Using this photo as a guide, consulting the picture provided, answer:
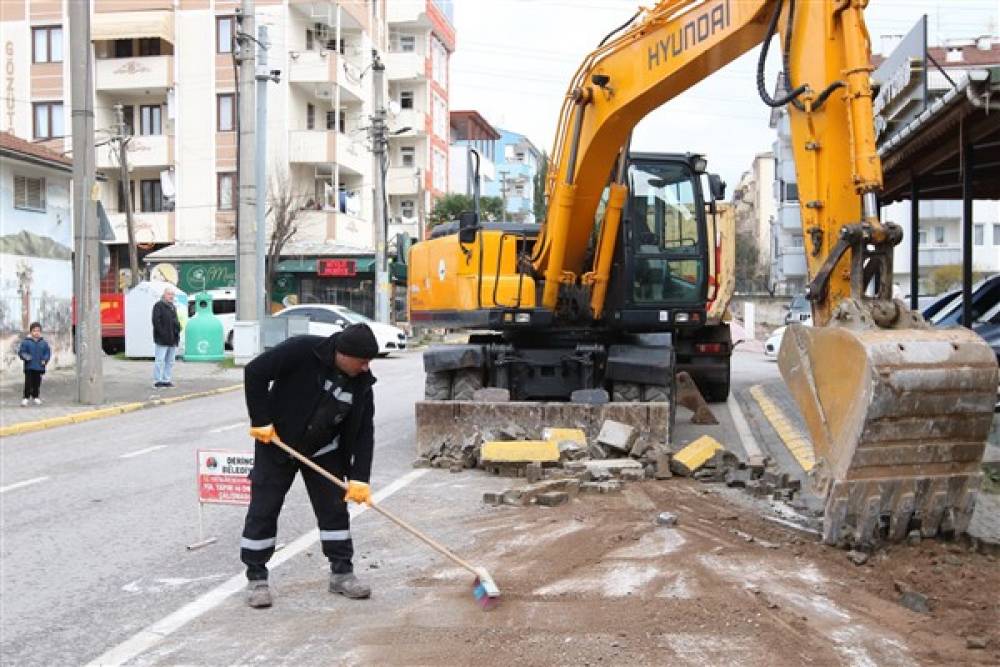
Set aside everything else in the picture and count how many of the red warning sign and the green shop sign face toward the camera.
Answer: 2

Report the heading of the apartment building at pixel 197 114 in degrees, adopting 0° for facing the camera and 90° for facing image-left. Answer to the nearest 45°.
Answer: approximately 0°

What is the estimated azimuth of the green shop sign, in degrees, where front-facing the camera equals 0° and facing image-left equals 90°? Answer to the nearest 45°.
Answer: approximately 0°

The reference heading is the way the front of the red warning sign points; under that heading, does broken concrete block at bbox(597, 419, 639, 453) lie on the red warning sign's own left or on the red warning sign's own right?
on the red warning sign's own left

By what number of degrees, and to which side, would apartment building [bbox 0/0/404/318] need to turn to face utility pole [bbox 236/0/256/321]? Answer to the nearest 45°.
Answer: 0° — it already faces it

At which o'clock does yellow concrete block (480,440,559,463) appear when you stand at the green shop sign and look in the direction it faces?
The yellow concrete block is roughly at 12 o'clock from the green shop sign.
